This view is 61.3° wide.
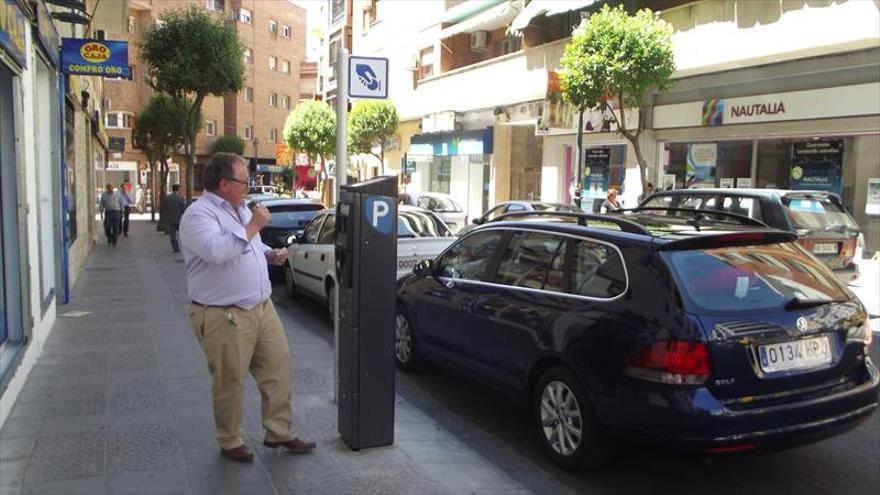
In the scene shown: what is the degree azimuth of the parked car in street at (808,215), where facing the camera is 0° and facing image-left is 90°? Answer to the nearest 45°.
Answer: approximately 135°

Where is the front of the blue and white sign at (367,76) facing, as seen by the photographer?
facing the viewer

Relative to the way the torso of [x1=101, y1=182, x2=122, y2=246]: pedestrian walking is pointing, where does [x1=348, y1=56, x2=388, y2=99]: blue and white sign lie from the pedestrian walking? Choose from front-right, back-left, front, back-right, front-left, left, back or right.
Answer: front

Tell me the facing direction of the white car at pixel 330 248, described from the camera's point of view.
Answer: facing away from the viewer and to the left of the viewer

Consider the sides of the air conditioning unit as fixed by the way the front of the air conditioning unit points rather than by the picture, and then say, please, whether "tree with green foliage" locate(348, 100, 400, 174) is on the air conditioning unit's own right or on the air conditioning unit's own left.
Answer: on the air conditioning unit's own right

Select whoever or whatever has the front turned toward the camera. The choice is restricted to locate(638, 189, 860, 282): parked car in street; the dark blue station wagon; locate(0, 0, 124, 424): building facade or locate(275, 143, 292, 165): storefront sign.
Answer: the storefront sign

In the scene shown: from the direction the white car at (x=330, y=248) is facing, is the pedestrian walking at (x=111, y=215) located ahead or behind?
ahead

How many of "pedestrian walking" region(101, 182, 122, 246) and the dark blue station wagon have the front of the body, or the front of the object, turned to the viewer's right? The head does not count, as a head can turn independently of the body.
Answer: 0

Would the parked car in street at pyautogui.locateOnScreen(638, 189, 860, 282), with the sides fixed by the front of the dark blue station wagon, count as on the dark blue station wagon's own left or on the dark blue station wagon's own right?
on the dark blue station wagon's own right

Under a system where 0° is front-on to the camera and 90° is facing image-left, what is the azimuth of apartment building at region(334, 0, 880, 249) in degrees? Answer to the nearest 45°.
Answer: approximately 45°

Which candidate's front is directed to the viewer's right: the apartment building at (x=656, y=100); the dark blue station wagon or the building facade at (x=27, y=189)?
the building facade

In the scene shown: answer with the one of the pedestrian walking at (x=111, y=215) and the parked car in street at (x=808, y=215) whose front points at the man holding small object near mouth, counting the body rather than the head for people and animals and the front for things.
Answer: the pedestrian walking

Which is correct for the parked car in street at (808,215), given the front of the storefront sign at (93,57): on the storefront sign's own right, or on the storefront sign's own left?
on the storefront sign's own left

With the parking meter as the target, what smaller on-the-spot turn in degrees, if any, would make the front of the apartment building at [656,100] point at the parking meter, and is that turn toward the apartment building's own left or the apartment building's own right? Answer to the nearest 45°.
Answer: approximately 45° to the apartment building's own left

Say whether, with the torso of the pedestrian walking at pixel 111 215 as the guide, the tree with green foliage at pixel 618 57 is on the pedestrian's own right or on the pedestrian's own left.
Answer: on the pedestrian's own left

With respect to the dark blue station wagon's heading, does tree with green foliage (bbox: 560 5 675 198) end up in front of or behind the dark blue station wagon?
in front

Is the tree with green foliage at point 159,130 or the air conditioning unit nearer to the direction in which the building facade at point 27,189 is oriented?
the air conditioning unit
